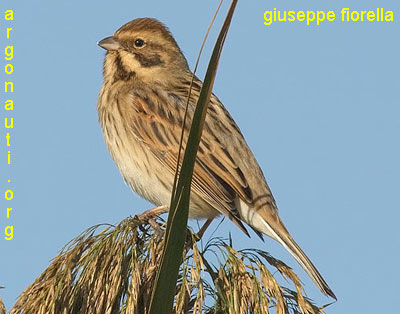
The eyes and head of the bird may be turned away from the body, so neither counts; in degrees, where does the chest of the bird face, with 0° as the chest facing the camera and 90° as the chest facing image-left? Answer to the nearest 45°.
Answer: approximately 90°
